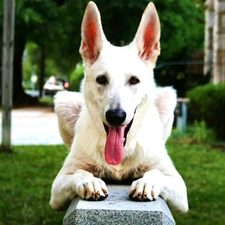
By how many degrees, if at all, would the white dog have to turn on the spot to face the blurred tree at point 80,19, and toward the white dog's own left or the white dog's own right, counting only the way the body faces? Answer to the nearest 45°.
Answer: approximately 180°

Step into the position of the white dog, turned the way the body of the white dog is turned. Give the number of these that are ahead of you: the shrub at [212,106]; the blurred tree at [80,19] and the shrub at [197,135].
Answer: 0

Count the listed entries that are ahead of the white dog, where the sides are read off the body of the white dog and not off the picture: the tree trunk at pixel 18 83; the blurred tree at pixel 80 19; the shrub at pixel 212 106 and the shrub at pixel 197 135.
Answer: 0

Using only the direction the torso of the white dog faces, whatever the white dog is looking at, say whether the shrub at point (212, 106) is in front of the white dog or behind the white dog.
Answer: behind

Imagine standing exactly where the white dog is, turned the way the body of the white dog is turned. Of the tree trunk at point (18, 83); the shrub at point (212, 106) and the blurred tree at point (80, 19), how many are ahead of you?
0

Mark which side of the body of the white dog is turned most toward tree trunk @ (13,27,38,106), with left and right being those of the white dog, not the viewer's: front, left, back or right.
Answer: back

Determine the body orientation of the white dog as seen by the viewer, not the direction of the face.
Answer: toward the camera

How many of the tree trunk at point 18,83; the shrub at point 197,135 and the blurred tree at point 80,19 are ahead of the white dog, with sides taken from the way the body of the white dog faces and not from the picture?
0

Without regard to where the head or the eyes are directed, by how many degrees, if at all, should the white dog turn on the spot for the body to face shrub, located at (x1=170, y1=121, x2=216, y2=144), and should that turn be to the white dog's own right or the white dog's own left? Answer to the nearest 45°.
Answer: approximately 180°
